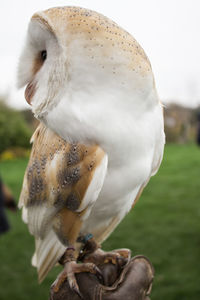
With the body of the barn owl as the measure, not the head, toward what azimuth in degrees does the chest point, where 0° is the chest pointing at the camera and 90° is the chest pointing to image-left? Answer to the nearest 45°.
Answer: approximately 315°
